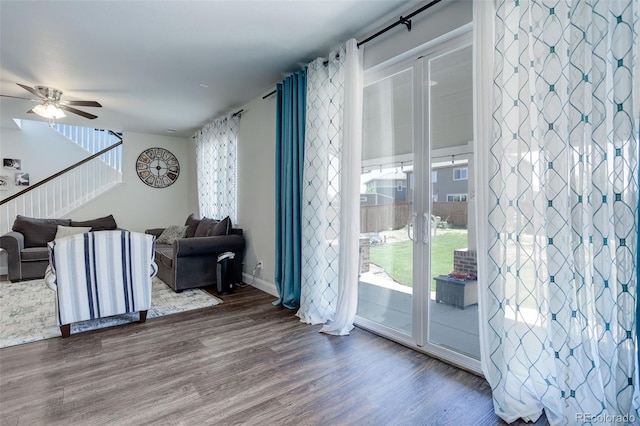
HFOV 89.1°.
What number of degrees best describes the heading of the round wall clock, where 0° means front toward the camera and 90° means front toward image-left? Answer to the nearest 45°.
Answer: approximately 0°

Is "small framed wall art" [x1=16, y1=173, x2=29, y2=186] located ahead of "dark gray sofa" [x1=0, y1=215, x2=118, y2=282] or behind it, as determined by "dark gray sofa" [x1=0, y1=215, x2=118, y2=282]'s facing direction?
behind

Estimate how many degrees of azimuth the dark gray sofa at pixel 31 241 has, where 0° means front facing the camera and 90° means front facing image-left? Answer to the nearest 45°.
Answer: approximately 0°

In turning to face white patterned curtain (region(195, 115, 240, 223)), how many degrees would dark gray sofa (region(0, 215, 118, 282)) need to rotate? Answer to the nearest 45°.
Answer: approximately 45° to its left

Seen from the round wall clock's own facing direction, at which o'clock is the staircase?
The staircase is roughly at 3 o'clock from the round wall clock.
